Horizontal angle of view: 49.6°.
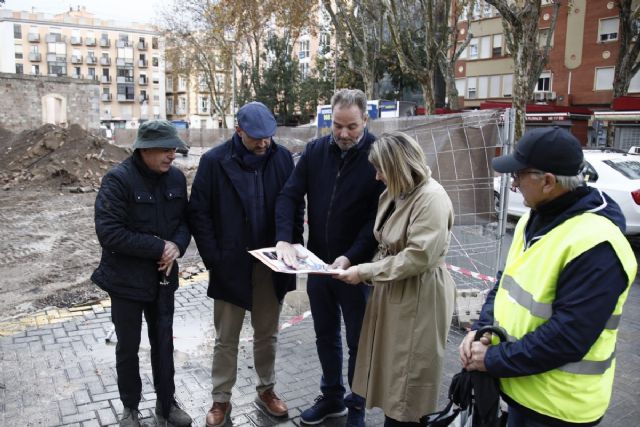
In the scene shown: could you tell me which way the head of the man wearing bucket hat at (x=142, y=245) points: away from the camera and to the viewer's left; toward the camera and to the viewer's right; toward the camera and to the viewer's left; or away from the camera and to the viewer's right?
toward the camera and to the viewer's right

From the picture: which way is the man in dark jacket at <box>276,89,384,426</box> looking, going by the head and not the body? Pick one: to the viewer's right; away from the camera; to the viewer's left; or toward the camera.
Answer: toward the camera

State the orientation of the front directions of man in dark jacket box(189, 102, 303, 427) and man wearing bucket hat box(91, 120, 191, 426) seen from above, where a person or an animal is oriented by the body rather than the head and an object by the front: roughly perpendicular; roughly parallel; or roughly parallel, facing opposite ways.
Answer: roughly parallel

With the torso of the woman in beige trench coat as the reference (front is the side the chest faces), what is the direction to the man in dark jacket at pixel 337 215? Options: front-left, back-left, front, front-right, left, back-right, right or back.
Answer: front-right

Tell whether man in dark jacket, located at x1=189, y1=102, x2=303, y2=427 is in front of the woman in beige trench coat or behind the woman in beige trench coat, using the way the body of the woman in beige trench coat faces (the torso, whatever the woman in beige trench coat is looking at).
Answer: in front

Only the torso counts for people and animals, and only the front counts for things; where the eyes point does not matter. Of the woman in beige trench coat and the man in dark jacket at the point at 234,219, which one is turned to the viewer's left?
the woman in beige trench coat

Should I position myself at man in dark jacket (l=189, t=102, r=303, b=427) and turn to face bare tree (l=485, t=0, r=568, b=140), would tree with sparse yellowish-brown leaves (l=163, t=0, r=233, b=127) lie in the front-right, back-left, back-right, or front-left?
front-left

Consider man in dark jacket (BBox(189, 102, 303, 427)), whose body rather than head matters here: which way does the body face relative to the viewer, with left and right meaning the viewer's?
facing the viewer and to the right of the viewer

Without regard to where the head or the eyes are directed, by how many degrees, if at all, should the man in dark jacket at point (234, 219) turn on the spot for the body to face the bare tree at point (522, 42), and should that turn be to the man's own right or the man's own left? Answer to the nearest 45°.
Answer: approximately 90° to the man's own left

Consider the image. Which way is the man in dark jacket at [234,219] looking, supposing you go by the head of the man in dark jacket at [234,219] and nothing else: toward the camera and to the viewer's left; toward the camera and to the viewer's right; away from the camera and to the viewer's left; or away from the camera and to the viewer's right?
toward the camera and to the viewer's right

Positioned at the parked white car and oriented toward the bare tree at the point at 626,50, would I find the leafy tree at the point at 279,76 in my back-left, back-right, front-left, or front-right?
front-left

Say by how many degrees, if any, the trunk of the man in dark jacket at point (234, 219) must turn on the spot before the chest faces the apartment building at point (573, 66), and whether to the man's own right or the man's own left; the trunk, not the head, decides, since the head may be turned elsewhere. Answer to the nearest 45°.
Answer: approximately 90° to the man's own left

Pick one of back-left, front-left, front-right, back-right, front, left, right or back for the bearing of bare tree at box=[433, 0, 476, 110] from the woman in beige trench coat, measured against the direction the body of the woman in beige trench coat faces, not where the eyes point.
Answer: right

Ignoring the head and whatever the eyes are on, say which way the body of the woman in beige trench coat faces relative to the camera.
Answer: to the viewer's left
